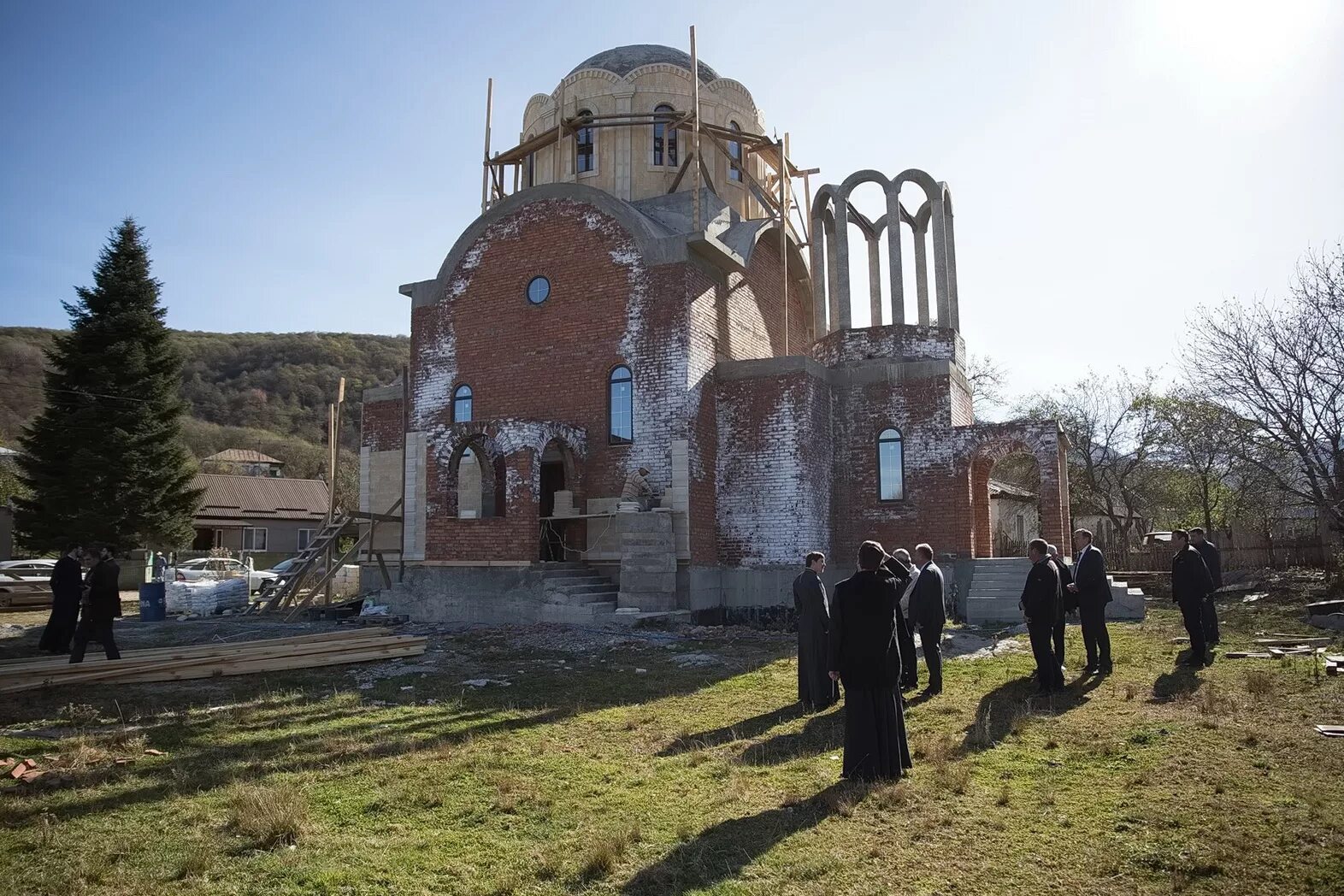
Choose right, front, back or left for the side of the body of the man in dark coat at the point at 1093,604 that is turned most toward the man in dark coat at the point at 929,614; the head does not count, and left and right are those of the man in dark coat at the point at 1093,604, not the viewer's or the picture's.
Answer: front

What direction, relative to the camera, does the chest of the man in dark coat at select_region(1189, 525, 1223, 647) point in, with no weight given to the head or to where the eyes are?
to the viewer's left

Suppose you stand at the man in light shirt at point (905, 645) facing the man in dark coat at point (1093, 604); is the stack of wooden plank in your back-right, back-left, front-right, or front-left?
back-left

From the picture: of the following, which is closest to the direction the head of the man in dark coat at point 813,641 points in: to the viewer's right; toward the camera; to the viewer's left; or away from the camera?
to the viewer's right

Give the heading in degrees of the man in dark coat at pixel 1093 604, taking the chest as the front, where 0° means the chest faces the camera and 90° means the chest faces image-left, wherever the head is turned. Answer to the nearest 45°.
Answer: approximately 45°
